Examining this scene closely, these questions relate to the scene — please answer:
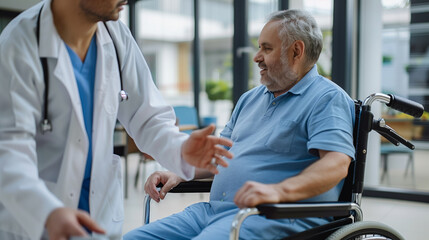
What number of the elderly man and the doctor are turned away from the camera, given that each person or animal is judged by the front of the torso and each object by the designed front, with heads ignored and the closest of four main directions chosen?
0

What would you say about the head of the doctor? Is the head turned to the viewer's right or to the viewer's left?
to the viewer's right

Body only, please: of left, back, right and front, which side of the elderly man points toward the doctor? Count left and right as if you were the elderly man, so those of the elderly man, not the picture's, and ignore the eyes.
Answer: front

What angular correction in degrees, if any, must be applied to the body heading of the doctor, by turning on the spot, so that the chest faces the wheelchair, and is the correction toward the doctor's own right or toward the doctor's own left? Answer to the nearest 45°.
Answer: approximately 45° to the doctor's own left

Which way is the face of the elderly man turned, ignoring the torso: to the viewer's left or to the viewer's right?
to the viewer's left

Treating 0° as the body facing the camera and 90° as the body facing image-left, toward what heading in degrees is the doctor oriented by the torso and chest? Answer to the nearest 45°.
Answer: approximately 315°

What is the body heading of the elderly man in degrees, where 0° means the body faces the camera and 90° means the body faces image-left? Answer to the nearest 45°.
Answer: approximately 45°
